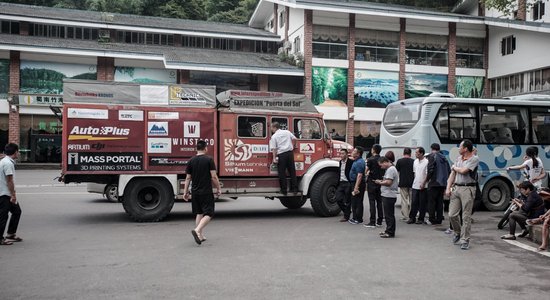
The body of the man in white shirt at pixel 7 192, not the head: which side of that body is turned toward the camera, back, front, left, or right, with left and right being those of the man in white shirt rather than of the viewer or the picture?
right

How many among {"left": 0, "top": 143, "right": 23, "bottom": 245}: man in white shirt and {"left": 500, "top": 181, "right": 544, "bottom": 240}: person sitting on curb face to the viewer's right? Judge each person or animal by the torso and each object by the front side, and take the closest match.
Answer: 1

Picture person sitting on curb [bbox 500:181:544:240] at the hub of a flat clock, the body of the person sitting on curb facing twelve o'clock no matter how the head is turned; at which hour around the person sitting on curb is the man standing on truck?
The man standing on truck is roughly at 12 o'clock from the person sitting on curb.

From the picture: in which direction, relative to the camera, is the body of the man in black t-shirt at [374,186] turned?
to the viewer's left

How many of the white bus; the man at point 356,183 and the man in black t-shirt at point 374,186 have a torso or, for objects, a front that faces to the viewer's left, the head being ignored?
2

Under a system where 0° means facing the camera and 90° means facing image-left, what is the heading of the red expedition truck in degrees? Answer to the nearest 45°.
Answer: approximately 270°

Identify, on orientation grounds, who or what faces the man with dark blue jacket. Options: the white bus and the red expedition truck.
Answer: the red expedition truck
